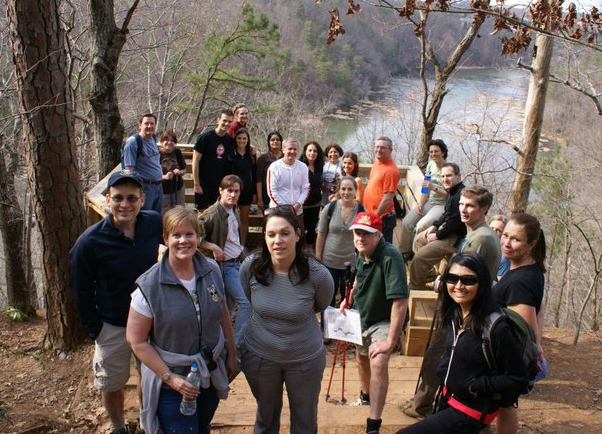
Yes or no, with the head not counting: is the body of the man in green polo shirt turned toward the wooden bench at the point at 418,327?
no

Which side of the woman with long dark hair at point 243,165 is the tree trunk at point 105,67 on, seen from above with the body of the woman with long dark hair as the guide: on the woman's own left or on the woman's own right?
on the woman's own right

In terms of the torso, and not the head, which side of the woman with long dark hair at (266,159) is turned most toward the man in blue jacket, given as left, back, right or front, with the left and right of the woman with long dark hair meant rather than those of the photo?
front

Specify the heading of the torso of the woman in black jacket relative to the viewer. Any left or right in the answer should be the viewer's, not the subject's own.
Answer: facing the viewer and to the left of the viewer

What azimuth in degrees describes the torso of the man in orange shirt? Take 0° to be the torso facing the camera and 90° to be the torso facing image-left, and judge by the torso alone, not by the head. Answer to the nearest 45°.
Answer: approximately 45°

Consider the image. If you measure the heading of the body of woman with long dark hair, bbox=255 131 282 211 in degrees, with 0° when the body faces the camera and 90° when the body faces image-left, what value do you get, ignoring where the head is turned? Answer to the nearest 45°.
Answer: approximately 0°

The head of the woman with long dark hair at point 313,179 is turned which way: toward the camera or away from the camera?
toward the camera

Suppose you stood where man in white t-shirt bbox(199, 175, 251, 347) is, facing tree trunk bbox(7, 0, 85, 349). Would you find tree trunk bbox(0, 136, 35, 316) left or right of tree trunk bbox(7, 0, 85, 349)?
right

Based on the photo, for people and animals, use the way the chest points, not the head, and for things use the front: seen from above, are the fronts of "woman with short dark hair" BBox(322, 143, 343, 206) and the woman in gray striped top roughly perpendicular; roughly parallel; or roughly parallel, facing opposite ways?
roughly parallel

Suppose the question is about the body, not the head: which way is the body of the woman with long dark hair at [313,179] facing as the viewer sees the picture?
toward the camera

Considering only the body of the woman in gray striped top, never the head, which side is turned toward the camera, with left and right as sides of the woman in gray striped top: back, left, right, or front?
front

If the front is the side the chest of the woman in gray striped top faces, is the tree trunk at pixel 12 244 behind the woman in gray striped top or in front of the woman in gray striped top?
behind

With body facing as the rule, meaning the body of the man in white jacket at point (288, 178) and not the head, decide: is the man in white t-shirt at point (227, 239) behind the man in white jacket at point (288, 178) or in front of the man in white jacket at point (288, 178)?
in front

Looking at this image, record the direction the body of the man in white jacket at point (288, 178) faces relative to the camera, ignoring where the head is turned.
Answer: toward the camera

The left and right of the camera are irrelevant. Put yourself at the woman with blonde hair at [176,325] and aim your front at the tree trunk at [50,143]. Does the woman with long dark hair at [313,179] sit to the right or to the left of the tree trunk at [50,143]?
right

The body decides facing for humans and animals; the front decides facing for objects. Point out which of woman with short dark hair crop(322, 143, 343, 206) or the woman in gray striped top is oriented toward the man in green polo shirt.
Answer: the woman with short dark hair

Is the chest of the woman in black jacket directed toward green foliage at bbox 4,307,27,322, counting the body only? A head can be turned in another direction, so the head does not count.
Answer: no

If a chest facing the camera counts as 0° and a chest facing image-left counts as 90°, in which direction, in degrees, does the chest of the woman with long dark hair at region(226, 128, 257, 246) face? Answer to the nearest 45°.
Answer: approximately 0°

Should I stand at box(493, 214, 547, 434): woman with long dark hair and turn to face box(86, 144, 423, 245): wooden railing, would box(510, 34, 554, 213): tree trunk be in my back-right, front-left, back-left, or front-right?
front-right

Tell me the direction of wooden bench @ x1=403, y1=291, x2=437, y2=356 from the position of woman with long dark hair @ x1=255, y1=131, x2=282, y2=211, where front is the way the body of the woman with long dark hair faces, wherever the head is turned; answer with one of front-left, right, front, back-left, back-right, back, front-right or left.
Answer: front-left
